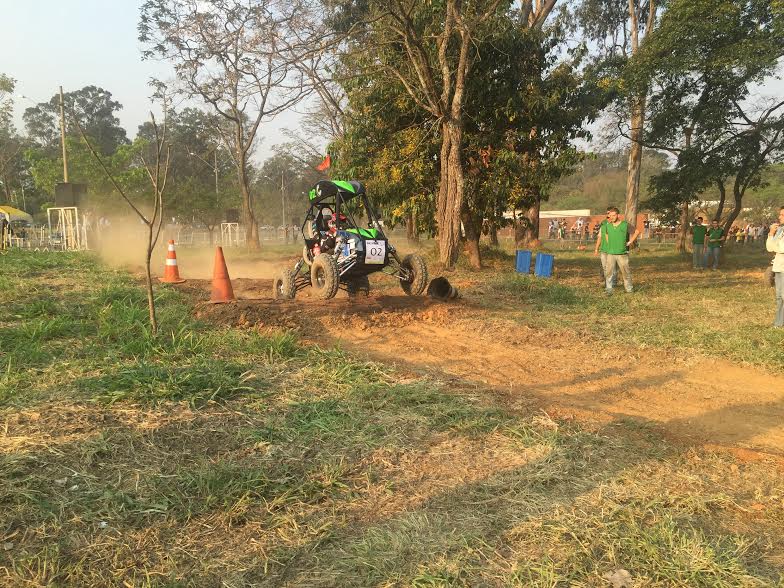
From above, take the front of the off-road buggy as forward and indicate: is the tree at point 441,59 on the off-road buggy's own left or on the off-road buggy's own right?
on the off-road buggy's own left

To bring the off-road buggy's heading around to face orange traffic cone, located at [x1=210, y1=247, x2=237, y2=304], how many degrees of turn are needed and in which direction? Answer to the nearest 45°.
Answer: approximately 135° to its right

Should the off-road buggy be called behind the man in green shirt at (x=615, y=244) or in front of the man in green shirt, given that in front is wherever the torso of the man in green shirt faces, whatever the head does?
in front

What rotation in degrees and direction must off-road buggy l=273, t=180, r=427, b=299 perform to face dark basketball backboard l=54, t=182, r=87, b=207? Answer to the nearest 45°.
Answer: approximately 180°

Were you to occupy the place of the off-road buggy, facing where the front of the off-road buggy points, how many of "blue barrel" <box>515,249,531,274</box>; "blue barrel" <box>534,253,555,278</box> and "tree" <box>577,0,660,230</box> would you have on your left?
3

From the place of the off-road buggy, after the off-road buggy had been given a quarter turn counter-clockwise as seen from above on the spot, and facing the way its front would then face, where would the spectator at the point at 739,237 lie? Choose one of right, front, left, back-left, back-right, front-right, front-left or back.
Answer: front

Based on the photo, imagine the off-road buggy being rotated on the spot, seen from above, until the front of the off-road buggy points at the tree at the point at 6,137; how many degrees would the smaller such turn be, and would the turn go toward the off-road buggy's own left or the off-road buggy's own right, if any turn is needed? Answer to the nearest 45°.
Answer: approximately 180°

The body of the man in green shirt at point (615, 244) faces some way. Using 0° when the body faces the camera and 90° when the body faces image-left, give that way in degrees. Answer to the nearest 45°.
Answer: approximately 0°

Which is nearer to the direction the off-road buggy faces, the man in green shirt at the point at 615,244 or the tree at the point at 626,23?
the man in green shirt

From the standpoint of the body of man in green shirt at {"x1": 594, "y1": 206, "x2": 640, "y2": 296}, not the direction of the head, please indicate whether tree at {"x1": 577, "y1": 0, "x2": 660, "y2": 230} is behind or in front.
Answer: behind

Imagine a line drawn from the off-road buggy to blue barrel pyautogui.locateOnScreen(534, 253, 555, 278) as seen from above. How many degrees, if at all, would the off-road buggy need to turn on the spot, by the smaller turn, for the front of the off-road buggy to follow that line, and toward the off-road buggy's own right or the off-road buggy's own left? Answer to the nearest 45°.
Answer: approximately 90° to the off-road buggy's own left

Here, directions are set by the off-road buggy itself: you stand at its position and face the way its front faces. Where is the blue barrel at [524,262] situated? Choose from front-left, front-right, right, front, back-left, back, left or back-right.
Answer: left

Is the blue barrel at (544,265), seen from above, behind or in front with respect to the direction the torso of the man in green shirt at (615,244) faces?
behind
